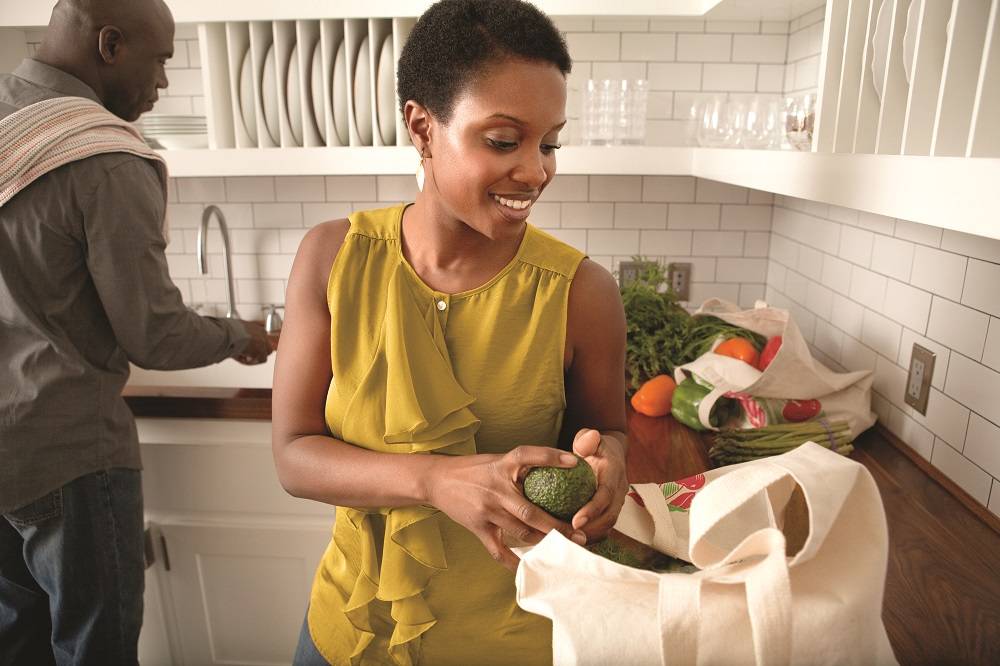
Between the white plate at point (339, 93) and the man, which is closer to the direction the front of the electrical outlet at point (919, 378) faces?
the man

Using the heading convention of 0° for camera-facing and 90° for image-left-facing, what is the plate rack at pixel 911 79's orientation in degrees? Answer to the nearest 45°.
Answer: approximately 45°

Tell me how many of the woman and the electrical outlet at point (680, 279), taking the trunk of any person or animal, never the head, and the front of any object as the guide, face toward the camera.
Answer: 2

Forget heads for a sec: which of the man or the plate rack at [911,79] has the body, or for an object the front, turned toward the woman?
the plate rack

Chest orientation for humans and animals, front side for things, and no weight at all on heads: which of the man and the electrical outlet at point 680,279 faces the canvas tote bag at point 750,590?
the electrical outlet

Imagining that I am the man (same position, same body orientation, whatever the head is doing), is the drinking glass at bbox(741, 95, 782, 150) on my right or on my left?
on my right

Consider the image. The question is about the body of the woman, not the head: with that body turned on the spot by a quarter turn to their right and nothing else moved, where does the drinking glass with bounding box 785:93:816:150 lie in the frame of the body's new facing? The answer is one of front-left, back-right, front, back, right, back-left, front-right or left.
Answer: back-right

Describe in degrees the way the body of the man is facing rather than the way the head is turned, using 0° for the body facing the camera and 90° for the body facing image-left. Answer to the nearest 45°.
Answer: approximately 225°

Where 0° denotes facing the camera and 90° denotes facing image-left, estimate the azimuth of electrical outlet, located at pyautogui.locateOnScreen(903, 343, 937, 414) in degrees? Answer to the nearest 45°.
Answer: approximately 45°

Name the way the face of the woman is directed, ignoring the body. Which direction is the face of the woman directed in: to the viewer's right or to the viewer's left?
to the viewer's right

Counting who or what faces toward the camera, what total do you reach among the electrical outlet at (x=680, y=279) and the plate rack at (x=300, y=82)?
2

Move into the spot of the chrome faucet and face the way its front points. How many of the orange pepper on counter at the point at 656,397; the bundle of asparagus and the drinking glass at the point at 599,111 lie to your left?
3

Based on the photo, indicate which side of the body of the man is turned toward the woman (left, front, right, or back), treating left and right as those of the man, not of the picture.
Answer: right
